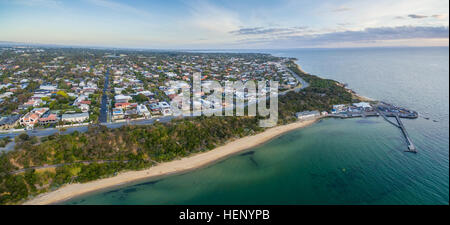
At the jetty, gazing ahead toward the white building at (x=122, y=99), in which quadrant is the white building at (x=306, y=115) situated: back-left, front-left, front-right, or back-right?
front-right

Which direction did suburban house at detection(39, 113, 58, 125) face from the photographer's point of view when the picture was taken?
facing the viewer
